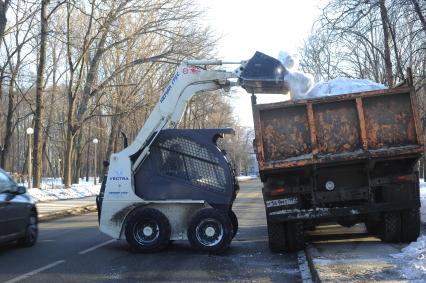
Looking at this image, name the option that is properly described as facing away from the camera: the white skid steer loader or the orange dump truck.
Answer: the orange dump truck

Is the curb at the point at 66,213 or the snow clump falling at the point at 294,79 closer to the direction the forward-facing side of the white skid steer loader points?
the snow clump falling

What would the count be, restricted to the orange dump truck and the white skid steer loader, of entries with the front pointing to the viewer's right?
1

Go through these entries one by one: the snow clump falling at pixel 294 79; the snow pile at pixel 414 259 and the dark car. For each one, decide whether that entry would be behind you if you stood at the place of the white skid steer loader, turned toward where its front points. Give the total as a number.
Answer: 1

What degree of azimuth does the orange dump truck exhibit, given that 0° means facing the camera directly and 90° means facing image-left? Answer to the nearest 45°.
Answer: approximately 180°

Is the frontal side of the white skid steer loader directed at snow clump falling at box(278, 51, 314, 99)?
yes

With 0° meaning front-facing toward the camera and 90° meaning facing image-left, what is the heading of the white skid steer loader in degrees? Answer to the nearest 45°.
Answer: approximately 270°

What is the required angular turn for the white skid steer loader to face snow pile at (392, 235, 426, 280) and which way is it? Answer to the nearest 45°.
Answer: approximately 45° to its right

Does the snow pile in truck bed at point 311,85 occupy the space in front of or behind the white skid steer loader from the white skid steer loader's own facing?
in front
